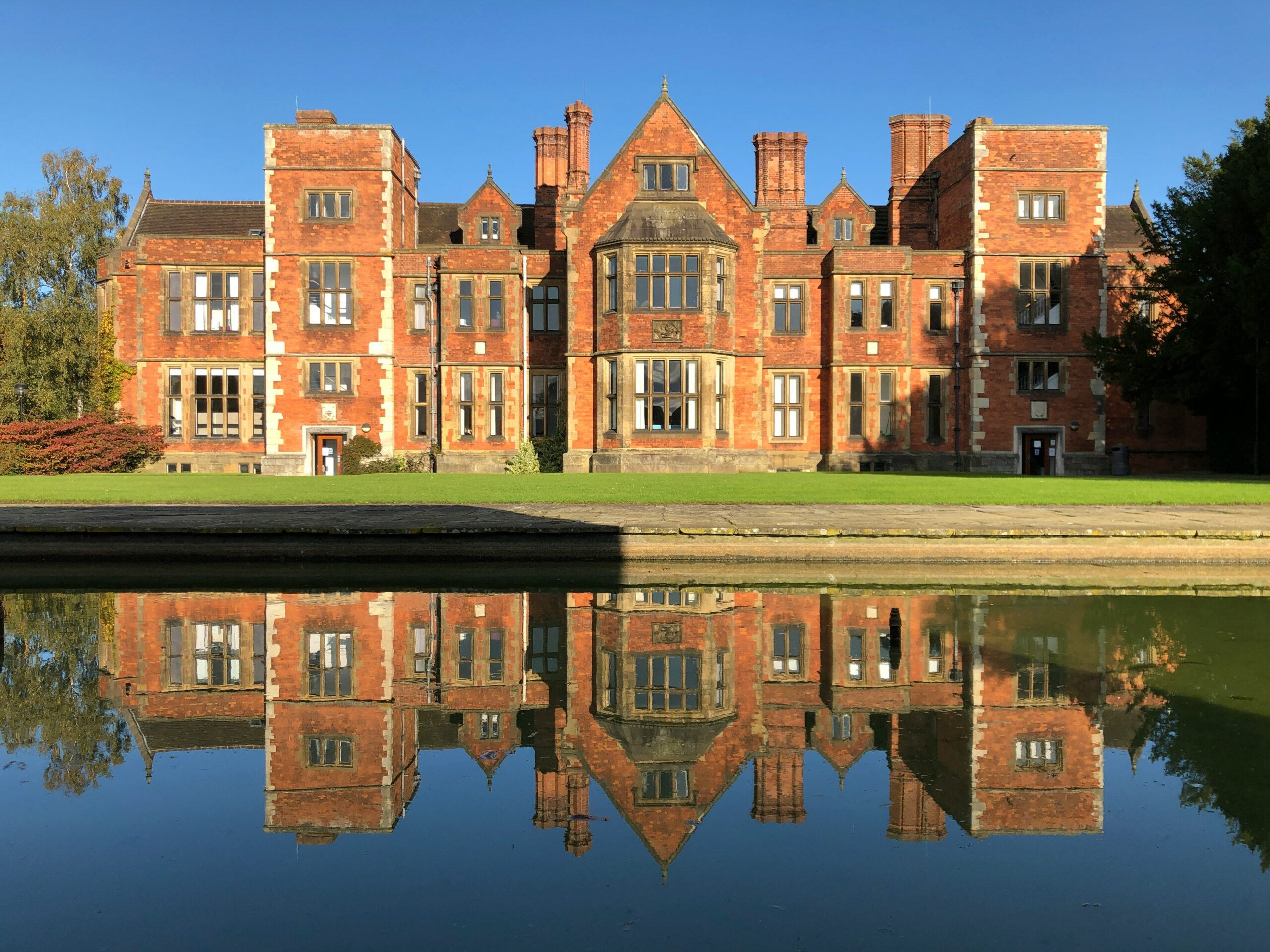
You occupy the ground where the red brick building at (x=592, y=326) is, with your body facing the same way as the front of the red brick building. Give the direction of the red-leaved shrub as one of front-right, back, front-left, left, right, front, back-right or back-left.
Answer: right

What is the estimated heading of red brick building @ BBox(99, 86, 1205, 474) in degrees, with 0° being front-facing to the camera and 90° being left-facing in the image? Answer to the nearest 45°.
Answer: approximately 0°

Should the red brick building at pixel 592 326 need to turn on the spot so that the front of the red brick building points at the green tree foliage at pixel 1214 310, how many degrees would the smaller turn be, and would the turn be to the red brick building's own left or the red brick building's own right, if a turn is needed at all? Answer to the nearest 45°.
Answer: approximately 90° to the red brick building's own left

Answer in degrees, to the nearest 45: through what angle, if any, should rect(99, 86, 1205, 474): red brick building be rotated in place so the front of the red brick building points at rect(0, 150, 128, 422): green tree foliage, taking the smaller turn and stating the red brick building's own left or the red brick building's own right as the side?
approximately 135° to the red brick building's own right

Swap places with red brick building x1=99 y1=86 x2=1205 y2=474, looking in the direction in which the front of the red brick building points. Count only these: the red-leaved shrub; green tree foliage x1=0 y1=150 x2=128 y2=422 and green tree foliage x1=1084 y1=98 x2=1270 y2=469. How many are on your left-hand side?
1
